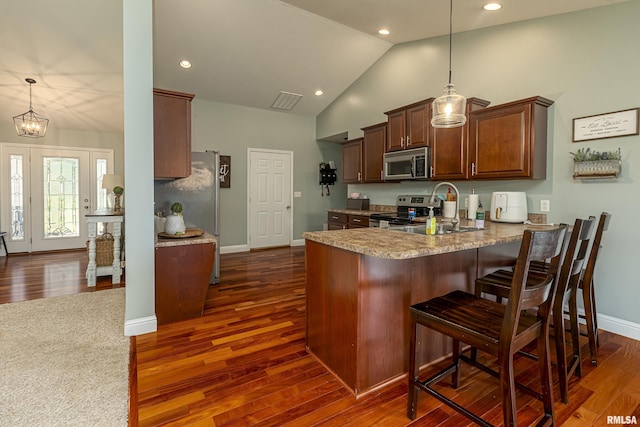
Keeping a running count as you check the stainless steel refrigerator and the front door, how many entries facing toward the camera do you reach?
1

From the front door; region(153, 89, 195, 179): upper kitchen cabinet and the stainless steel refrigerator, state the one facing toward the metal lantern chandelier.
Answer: the front door

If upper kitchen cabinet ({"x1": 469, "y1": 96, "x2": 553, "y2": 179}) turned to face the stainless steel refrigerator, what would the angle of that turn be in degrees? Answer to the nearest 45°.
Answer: approximately 45° to its right

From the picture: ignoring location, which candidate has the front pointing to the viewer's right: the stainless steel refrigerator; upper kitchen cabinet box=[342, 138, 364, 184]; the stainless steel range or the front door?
the stainless steel refrigerator

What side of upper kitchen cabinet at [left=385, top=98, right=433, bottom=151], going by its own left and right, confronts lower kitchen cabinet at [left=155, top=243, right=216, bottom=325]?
front

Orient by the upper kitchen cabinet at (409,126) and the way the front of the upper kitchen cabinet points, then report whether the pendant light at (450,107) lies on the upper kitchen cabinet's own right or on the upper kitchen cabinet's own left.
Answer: on the upper kitchen cabinet's own left

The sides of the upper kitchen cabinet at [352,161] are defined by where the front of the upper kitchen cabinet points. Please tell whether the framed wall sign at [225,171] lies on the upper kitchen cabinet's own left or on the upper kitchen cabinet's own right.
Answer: on the upper kitchen cabinet's own right

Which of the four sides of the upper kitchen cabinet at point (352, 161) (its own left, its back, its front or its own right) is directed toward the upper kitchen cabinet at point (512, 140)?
left

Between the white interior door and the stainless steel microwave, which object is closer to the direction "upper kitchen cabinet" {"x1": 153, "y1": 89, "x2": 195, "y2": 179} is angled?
the stainless steel microwave

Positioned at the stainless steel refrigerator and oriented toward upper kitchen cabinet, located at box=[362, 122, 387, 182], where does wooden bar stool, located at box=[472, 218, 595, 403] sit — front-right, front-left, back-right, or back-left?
front-right

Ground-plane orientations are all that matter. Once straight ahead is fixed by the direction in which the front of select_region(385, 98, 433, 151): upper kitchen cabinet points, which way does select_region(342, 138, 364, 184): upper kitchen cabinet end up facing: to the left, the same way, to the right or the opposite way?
the same way

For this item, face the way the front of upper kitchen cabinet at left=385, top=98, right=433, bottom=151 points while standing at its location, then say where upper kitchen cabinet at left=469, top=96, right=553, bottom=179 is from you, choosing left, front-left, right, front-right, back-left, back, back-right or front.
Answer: left

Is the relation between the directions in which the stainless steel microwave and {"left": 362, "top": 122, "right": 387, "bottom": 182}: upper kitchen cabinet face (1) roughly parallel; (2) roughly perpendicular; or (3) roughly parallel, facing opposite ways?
roughly parallel

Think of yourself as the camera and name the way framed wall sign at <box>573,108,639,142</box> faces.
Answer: facing the viewer and to the left of the viewer

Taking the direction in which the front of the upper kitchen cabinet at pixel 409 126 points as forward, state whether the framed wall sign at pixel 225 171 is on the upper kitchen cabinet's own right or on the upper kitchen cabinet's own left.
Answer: on the upper kitchen cabinet's own right

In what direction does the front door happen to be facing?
toward the camera
